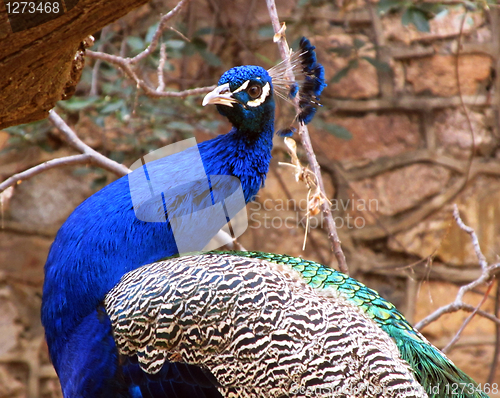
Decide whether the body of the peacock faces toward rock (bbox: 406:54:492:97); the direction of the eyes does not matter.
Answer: no

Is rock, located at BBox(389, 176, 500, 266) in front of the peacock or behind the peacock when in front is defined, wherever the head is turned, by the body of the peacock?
behind

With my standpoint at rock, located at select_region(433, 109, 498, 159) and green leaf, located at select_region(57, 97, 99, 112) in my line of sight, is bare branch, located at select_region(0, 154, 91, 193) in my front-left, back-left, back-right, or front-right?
front-left

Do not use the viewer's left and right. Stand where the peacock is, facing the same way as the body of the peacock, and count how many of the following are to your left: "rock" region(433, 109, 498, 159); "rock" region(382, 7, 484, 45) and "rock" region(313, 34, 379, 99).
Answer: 0

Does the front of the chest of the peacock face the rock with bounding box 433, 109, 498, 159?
no

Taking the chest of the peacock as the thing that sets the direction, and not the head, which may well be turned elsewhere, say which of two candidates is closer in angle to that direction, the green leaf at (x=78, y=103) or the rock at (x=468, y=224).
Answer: the green leaf

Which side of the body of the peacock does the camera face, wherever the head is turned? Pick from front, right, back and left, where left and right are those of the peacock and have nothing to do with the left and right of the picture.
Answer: left

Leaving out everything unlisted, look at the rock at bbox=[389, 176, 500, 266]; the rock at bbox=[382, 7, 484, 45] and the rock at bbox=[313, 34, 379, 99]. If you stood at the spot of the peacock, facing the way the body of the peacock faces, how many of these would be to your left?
0

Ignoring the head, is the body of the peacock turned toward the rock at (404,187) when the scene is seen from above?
no

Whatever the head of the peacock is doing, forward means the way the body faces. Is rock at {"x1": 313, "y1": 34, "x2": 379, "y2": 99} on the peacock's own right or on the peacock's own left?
on the peacock's own right

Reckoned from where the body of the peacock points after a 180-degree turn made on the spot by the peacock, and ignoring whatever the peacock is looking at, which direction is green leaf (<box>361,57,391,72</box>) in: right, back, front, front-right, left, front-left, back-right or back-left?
front-left

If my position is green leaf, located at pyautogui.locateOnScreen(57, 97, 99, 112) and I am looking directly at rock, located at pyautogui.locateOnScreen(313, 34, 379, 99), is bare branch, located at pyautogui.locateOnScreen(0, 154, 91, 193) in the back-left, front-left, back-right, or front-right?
back-right
